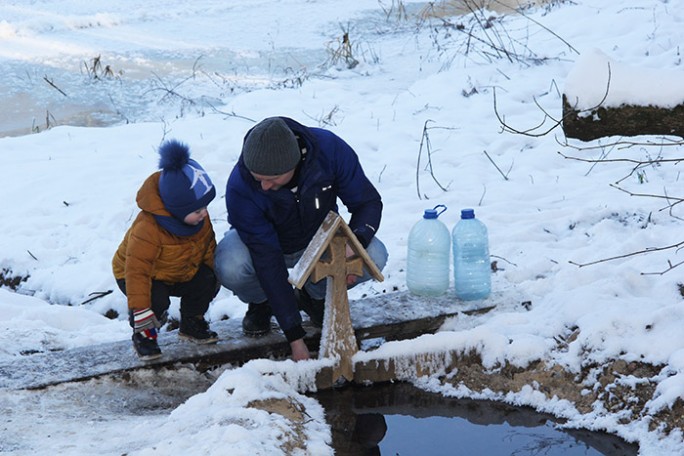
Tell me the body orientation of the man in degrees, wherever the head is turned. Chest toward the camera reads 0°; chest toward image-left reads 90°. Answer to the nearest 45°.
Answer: approximately 0°

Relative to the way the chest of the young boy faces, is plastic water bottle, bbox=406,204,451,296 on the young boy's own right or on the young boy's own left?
on the young boy's own left

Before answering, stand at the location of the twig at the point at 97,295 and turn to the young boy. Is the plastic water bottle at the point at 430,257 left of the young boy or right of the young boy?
left

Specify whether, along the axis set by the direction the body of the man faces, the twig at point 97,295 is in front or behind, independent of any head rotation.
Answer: behind

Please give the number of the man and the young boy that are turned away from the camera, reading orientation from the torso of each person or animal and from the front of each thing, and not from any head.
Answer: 0

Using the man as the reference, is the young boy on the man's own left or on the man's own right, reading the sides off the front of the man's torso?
on the man's own right

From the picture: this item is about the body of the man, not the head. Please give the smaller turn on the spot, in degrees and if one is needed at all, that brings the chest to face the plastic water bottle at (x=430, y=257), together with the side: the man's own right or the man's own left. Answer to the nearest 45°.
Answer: approximately 135° to the man's own left

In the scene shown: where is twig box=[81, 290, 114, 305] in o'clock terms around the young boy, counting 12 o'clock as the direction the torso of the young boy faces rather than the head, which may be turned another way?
The twig is roughly at 7 o'clock from the young boy.

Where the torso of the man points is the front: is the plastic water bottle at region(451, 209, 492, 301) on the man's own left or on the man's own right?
on the man's own left

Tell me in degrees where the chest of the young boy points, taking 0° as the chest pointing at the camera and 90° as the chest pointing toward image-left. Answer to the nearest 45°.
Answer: approximately 315°

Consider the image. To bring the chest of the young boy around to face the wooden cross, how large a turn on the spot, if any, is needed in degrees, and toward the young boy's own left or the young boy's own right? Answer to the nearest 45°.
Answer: approximately 45° to the young boy's own left
